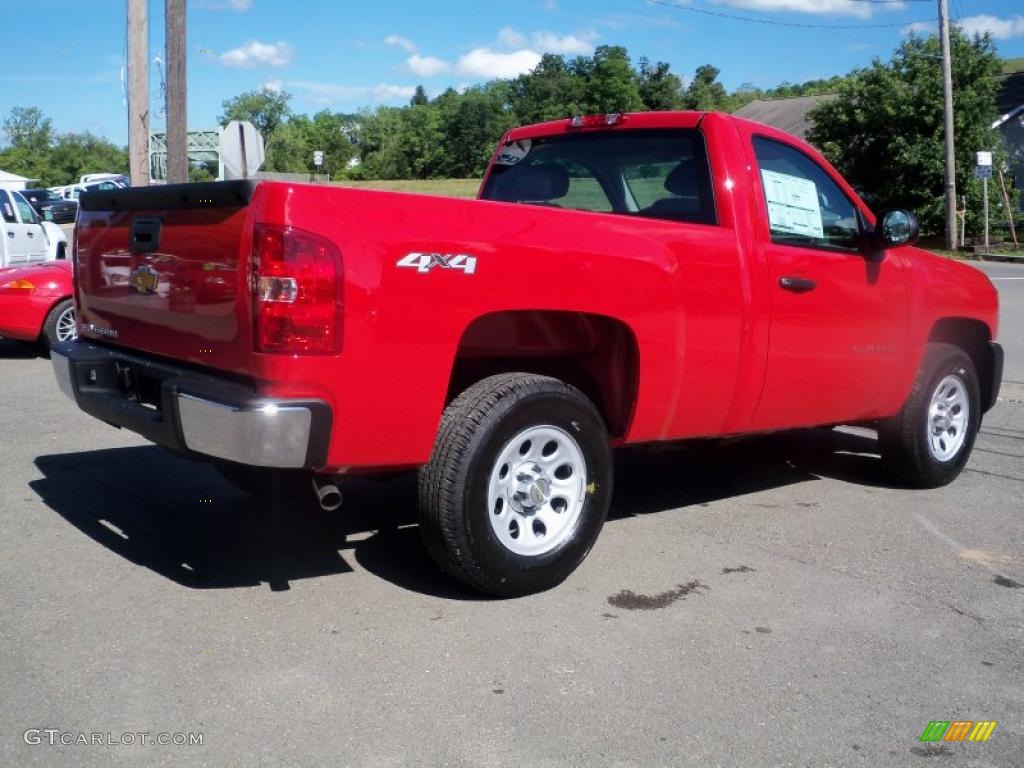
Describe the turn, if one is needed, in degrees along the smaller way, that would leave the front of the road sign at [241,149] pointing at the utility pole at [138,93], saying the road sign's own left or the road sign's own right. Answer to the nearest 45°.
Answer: approximately 45° to the road sign's own left

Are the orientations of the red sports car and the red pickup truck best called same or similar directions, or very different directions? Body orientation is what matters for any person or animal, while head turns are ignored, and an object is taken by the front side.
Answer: very different directions

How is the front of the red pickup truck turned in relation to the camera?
facing away from the viewer and to the right of the viewer

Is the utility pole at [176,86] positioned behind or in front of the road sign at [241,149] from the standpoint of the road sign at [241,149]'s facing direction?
behind

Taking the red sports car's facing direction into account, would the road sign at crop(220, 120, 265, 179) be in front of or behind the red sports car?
behind

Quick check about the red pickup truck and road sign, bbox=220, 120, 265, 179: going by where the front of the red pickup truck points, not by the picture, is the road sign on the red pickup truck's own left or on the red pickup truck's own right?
on the red pickup truck's own left

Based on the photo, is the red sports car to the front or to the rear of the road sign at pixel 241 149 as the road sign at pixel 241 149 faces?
to the rear

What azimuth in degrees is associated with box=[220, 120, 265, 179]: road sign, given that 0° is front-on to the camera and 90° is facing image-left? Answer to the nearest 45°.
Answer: approximately 180°

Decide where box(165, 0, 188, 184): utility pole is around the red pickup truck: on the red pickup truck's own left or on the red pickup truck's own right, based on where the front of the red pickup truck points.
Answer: on the red pickup truck's own left

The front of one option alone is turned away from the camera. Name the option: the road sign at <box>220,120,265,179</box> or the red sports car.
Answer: the road sign

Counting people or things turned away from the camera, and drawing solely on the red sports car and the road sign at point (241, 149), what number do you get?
1

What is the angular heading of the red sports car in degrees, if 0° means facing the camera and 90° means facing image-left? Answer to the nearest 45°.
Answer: approximately 45°
